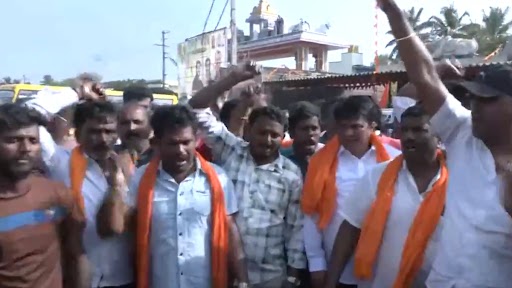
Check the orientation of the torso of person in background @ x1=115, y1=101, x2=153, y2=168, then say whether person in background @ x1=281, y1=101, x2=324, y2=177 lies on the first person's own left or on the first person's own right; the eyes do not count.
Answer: on the first person's own left

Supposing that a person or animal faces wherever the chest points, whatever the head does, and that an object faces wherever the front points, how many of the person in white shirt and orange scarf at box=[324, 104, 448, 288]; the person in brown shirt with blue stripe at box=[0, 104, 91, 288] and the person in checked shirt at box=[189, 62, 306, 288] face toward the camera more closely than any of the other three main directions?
3

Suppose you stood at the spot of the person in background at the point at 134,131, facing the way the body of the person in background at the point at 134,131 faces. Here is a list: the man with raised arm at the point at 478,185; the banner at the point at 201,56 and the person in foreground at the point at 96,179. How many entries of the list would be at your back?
1

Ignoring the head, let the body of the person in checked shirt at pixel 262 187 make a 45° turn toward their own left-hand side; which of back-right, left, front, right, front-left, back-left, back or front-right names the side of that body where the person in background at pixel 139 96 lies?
back

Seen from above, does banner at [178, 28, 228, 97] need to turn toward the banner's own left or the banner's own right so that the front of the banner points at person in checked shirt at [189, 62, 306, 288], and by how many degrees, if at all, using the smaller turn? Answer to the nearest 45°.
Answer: approximately 45° to the banner's own left

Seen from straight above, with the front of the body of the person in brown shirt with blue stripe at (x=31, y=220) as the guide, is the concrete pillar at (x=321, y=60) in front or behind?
behind

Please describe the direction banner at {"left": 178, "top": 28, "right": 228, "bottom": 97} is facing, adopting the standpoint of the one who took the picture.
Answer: facing the viewer and to the left of the viewer

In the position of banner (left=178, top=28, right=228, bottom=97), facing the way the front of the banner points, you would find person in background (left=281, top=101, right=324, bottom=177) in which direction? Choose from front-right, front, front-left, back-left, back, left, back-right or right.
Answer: front-left

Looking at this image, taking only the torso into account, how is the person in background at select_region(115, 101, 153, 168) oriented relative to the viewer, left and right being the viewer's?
facing the viewer

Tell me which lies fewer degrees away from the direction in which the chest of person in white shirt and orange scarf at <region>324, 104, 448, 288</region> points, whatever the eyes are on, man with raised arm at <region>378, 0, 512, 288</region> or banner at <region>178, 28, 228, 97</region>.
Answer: the man with raised arm

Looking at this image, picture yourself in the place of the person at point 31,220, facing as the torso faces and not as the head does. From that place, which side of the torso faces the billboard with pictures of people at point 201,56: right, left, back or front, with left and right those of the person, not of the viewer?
back

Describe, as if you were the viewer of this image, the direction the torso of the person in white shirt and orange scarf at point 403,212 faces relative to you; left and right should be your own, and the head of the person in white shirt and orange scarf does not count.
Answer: facing the viewer

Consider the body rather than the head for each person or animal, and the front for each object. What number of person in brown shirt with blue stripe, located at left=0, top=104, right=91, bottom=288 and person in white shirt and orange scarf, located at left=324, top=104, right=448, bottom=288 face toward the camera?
2

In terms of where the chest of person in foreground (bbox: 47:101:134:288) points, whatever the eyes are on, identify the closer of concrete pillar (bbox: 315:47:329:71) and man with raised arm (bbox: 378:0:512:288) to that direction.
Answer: the man with raised arm
